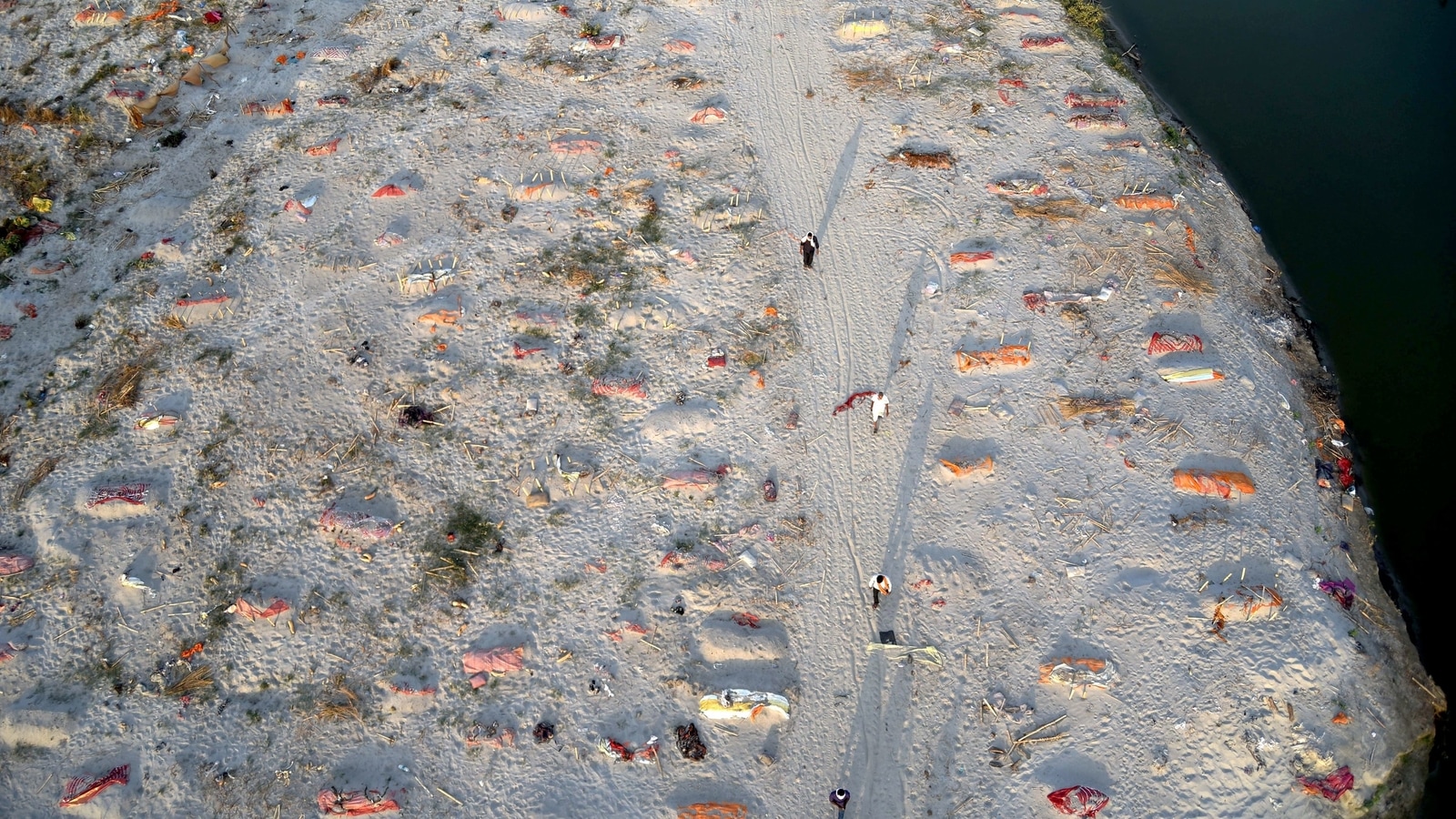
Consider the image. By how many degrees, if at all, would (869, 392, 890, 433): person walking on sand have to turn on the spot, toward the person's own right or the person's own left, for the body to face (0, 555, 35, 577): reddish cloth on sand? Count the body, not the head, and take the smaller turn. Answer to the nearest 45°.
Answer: approximately 90° to the person's own right

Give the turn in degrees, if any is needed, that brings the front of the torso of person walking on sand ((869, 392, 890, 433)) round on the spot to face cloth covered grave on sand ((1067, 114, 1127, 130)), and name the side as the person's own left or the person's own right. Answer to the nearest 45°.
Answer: approximately 135° to the person's own left

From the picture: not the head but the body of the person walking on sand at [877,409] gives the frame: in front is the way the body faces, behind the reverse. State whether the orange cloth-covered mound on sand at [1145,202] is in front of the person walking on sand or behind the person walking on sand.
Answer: behind

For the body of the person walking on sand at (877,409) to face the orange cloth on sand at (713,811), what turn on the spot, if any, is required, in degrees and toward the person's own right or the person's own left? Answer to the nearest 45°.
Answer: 0° — they already face it

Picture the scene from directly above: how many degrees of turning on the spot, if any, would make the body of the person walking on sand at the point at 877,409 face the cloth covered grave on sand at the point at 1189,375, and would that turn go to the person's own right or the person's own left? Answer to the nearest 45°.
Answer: approximately 90° to the person's own left

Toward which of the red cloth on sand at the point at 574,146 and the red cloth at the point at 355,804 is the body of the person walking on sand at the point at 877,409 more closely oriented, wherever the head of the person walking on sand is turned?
the red cloth at the point at 355,804

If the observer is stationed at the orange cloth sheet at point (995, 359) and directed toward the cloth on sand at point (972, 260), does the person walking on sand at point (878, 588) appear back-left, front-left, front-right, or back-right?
back-left

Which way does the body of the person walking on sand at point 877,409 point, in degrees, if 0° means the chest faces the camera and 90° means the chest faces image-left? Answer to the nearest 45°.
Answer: approximately 0°

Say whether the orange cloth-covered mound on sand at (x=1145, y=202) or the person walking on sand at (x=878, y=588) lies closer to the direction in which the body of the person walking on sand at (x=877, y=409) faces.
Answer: the person walking on sand
